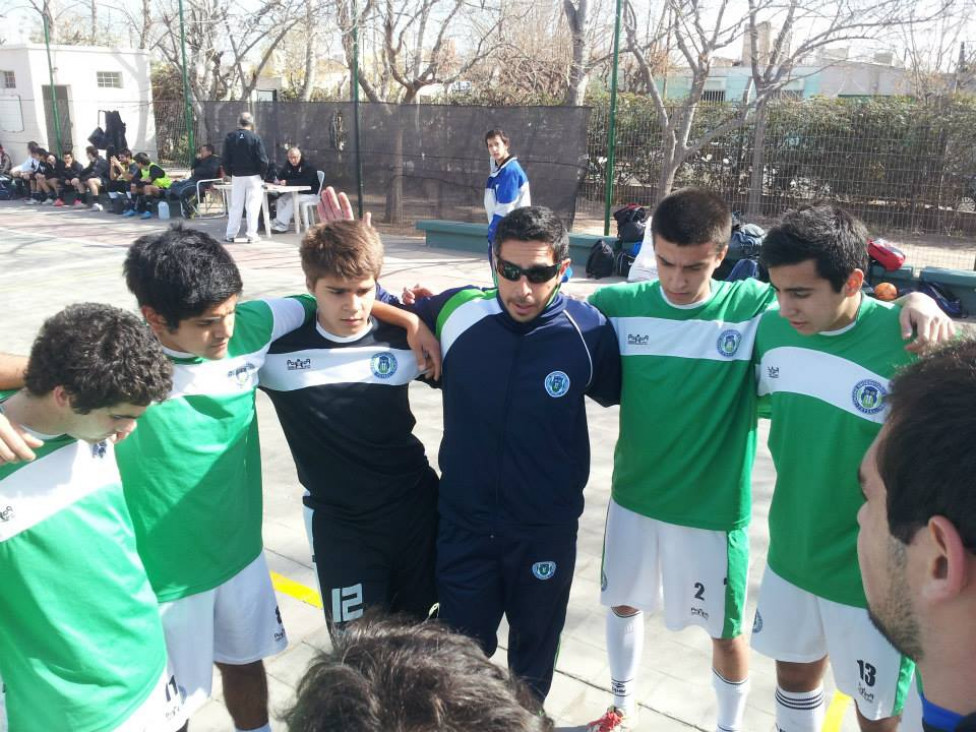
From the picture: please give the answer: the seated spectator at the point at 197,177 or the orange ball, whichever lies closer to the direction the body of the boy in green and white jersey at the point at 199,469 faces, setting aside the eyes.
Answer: the orange ball

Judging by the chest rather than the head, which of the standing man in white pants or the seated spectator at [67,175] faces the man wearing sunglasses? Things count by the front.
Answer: the seated spectator

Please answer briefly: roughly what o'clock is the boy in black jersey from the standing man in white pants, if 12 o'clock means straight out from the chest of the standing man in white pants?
The boy in black jersey is roughly at 6 o'clock from the standing man in white pants.

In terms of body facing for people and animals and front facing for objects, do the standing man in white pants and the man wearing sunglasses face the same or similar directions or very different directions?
very different directions

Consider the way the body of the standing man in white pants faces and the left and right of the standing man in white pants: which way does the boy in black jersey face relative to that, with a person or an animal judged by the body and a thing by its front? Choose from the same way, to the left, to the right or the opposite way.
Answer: the opposite way

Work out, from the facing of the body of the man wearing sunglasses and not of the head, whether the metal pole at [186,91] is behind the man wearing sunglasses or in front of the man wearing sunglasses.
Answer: behind

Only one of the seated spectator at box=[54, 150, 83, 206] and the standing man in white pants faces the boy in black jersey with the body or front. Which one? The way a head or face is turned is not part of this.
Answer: the seated spectator

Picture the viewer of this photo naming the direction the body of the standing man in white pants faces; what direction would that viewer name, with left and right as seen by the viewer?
facing away from the viewer

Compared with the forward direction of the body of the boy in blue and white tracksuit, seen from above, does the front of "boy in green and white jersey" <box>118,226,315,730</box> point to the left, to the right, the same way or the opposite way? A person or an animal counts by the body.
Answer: to the left

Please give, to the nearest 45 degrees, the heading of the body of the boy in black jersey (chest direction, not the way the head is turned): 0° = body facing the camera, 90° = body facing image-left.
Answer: approximately 0°
